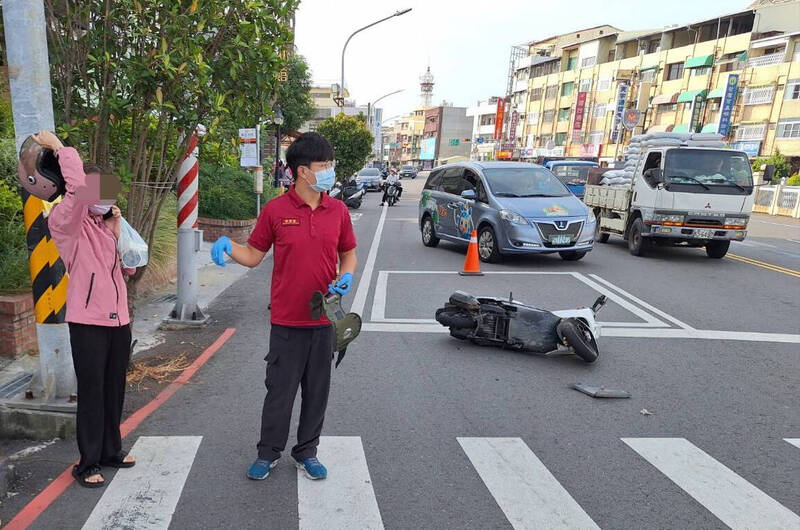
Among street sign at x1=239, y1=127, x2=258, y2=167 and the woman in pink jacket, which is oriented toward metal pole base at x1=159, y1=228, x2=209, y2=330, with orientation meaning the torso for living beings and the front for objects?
the street sign

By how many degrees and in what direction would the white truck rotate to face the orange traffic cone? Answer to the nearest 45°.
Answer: approximately 90° to its right

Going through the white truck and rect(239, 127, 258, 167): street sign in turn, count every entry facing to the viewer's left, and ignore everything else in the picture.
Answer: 0

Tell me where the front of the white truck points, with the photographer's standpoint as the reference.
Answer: facing the viewer and to the right of the viewer

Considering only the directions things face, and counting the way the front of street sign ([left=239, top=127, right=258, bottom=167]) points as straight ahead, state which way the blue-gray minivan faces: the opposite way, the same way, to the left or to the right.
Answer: the same way

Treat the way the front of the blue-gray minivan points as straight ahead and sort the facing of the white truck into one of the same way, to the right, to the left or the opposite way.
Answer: the same way

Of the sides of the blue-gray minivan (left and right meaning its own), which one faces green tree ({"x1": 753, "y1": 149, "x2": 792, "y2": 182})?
left

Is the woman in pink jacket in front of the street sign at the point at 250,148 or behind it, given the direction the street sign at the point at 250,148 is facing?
in front

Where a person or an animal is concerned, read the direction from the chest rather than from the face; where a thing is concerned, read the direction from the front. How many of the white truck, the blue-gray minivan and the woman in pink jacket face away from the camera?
0

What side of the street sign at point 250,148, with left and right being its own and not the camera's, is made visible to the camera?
front

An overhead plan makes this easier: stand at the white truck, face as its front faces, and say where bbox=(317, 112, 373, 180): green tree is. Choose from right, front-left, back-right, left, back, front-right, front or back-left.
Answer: back

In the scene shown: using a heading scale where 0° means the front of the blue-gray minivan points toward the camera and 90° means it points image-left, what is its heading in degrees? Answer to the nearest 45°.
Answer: approximately 315°

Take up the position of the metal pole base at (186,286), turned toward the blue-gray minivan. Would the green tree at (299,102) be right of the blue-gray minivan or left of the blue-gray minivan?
left

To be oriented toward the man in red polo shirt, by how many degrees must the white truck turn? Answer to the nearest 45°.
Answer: approximately 45° to its right

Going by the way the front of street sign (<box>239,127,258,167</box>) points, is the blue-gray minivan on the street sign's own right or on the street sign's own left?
on the street sign's own left
